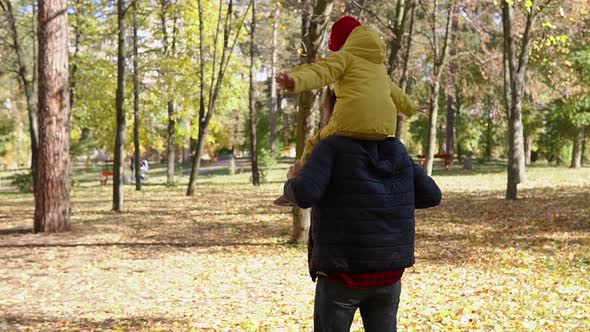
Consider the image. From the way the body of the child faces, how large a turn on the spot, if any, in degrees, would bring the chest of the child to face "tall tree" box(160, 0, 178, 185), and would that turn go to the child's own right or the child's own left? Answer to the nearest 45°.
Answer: approximately 45° to the child's own right

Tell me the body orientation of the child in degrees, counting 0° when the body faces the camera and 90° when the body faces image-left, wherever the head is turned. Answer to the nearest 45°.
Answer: approximately 135°
